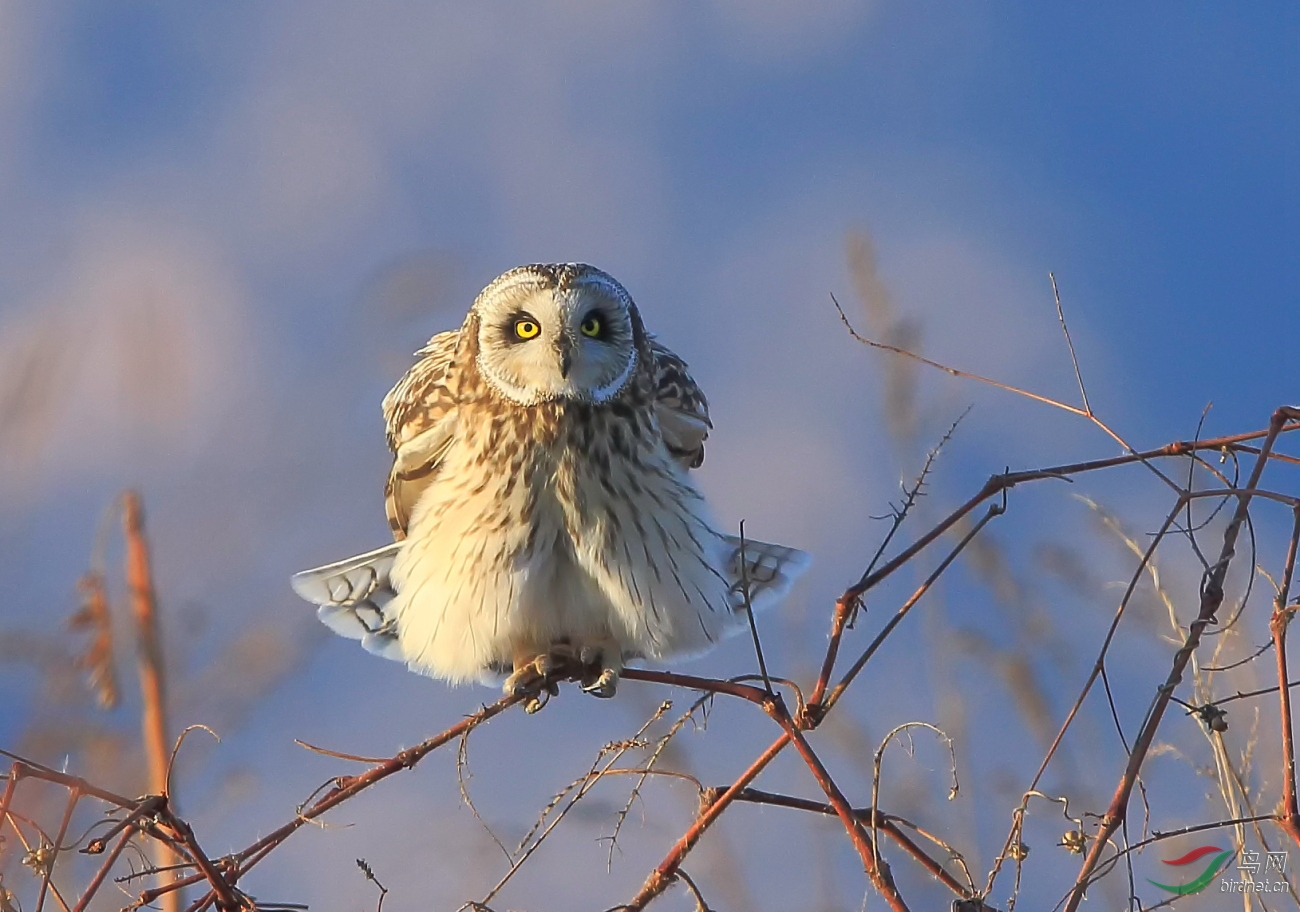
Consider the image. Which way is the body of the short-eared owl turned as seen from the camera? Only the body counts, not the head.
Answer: toward the camera

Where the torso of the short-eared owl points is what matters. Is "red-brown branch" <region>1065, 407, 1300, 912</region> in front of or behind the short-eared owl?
in front
